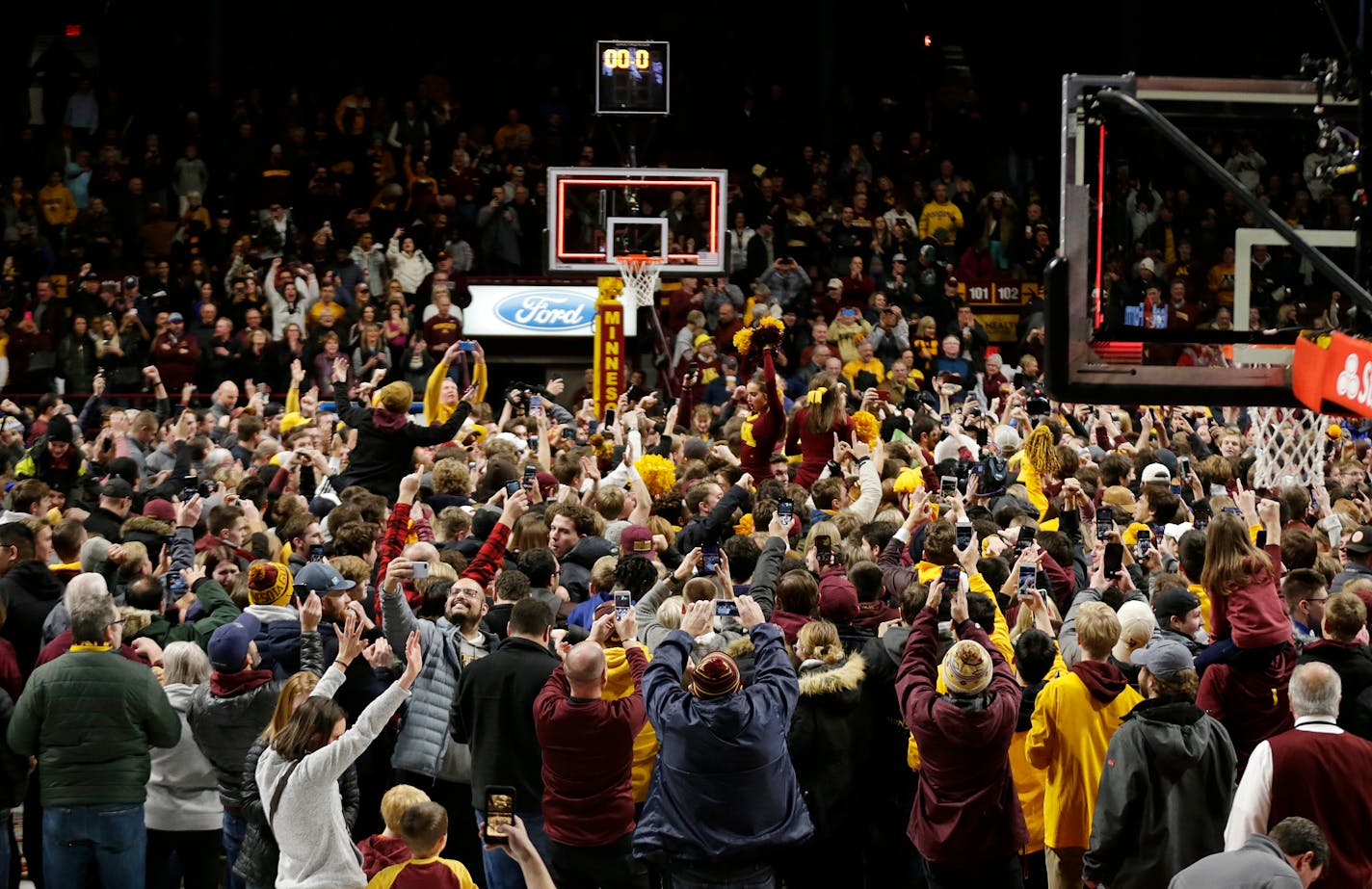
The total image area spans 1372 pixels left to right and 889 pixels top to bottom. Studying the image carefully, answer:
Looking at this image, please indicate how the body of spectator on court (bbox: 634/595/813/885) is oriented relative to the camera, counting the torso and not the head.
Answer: away from the camera

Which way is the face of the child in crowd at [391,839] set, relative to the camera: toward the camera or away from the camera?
away from the camera

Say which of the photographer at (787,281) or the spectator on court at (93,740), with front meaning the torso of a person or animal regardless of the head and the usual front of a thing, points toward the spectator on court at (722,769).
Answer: the photographer

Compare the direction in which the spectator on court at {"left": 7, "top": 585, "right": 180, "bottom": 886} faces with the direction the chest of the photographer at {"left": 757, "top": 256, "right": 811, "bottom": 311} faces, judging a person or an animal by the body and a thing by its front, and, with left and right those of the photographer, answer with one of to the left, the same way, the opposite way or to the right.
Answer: the opposite way

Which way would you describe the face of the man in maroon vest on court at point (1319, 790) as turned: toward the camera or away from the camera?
away from the camera

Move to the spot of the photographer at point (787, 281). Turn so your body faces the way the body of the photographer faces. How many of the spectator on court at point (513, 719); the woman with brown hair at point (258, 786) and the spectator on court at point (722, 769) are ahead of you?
3

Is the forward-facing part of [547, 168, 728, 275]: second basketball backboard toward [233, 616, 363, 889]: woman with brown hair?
yes

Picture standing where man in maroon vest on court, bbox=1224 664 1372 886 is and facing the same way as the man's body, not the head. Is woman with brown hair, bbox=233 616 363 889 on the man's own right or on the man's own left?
on the man's own left

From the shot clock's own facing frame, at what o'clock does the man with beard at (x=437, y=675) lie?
The man with beard is roughly at 12 o'clock from the shot clock.

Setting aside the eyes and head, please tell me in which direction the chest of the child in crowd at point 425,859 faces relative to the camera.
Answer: away from the camera

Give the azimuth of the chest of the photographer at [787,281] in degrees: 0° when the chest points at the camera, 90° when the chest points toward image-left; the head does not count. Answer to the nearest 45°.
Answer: approximately 0°

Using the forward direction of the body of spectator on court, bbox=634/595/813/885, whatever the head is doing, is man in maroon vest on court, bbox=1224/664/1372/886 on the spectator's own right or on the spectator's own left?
on the spectator's own right

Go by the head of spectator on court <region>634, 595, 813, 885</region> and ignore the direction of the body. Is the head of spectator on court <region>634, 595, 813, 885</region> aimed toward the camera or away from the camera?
away from the camera

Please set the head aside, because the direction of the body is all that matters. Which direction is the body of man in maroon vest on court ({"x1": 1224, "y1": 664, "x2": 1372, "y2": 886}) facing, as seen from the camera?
away from the camera
